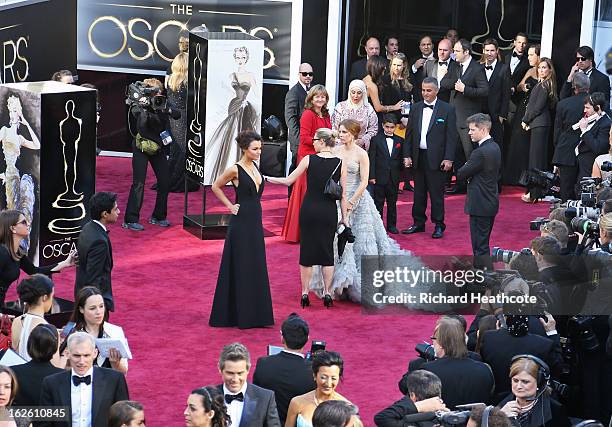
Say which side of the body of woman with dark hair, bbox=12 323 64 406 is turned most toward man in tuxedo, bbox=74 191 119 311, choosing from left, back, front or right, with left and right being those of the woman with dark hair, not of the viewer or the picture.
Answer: front

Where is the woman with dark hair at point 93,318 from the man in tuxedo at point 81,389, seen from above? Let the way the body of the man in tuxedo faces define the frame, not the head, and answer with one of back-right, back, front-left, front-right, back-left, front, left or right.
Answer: back

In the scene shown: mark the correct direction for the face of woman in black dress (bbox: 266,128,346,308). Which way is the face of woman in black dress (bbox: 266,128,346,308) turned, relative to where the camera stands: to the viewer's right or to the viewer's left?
to the viewer's left

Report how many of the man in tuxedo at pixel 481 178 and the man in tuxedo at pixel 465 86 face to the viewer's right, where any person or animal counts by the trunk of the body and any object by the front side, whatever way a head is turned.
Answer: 0

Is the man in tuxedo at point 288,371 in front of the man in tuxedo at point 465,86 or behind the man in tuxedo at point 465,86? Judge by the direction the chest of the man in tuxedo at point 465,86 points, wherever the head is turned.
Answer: in front

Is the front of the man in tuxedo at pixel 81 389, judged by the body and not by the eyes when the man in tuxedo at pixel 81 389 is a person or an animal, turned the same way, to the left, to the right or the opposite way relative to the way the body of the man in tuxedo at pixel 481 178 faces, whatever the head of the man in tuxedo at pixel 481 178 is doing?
to the left

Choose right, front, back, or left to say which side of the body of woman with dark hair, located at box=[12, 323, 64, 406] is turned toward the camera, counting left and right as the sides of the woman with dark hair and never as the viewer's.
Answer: back

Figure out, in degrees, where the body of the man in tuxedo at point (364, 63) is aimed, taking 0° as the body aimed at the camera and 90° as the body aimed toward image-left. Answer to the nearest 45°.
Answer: approximately 315°

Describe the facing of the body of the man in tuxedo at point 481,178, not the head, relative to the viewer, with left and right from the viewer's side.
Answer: facing to the left of the viewer

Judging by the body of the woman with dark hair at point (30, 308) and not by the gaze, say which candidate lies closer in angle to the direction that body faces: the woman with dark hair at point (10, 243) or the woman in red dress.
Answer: the woman in red dress

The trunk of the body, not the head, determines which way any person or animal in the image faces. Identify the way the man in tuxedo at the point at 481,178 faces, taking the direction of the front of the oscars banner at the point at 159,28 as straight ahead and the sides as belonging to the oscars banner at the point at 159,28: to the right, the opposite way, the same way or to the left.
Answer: to the right

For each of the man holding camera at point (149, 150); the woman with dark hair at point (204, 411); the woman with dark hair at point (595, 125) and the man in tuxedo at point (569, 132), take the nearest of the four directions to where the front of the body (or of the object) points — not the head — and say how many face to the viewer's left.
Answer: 2

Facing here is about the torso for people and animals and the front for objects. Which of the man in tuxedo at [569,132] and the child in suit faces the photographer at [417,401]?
the child in suit

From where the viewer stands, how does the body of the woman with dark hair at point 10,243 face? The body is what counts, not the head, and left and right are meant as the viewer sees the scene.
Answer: facing to the right of the viewer

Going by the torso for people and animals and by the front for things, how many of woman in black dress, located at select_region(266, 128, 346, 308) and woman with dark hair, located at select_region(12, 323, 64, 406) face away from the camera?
2

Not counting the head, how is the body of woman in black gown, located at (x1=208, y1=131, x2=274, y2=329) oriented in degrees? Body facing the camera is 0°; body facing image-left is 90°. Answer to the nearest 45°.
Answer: approximately 315°
